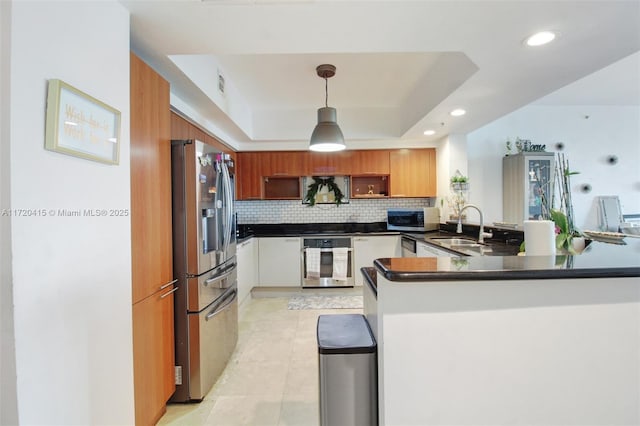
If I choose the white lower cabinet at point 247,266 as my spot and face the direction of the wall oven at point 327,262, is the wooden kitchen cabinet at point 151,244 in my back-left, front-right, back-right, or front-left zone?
back-right

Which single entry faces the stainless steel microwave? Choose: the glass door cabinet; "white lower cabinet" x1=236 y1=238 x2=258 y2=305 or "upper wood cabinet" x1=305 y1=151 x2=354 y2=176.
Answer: the white lower cabinet

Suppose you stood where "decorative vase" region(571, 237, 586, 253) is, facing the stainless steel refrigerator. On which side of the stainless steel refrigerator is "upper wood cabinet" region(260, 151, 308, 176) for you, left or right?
right

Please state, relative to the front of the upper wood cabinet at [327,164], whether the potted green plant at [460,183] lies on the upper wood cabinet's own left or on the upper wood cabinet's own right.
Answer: on the upper wood cabinet's own left

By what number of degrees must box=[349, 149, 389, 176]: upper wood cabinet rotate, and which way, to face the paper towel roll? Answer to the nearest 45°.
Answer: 0° — it already faces it

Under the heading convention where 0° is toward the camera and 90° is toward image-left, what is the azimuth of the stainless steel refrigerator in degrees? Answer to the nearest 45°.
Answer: approximately 270°

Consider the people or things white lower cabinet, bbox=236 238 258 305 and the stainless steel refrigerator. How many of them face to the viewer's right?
2
